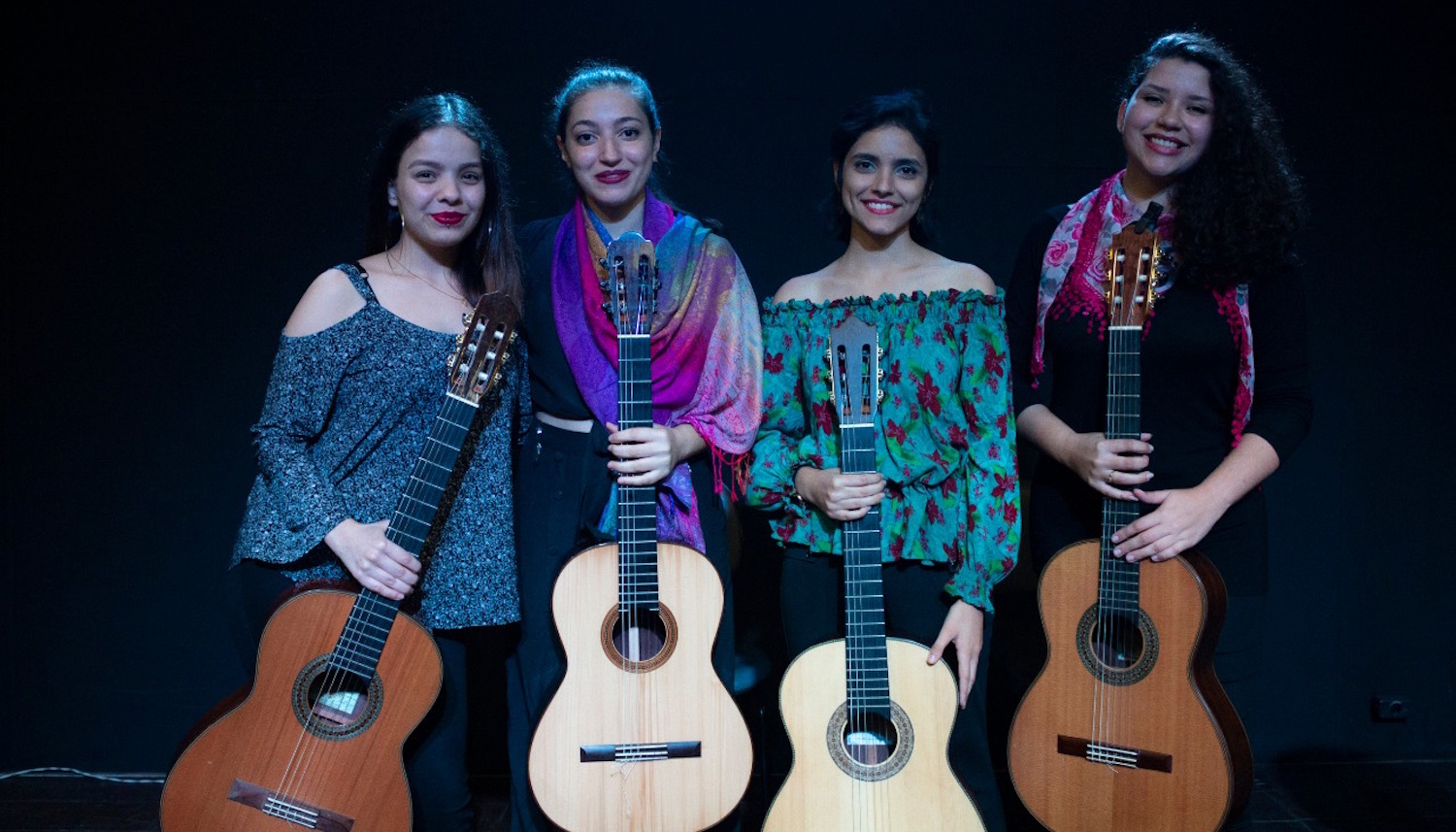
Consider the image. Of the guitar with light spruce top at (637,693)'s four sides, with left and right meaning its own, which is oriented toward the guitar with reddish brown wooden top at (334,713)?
right

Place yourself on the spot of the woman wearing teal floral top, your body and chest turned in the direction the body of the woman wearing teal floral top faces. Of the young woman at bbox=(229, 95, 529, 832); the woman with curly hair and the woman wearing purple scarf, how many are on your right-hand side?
2

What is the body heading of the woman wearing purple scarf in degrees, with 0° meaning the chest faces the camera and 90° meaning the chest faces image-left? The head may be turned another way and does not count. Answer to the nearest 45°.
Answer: approximately 0°

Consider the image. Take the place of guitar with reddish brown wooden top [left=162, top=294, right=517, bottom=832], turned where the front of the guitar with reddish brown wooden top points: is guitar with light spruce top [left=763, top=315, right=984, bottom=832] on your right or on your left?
on your left

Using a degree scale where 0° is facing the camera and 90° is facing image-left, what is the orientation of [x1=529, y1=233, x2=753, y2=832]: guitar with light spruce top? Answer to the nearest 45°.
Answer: approximately 0°

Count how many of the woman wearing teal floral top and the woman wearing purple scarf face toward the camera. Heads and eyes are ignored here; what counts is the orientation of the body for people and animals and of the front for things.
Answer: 2

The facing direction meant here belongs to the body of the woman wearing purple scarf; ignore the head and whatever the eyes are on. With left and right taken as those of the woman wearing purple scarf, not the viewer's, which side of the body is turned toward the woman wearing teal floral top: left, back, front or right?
left
